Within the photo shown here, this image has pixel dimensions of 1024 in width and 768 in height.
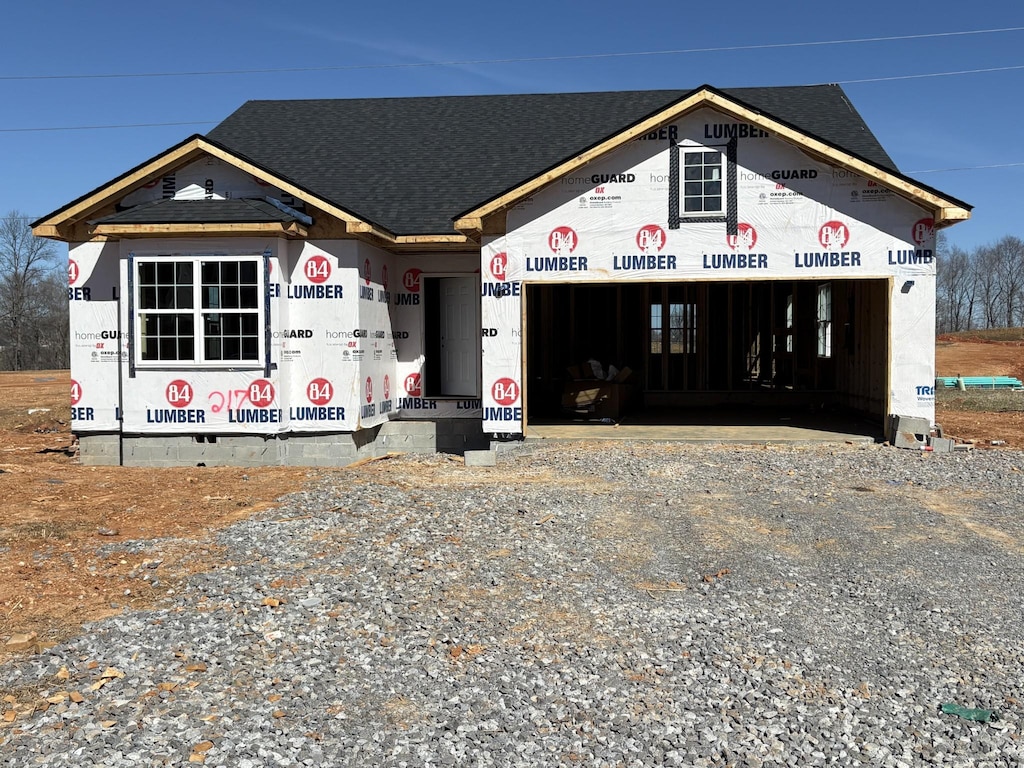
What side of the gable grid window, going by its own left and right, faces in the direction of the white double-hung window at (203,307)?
right

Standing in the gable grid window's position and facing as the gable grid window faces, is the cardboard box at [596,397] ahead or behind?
behind

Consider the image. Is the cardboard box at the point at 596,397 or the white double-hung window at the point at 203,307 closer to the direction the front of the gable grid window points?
the white double-hung window

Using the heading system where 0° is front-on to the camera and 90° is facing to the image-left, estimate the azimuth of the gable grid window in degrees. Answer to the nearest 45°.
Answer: approximately 0°
